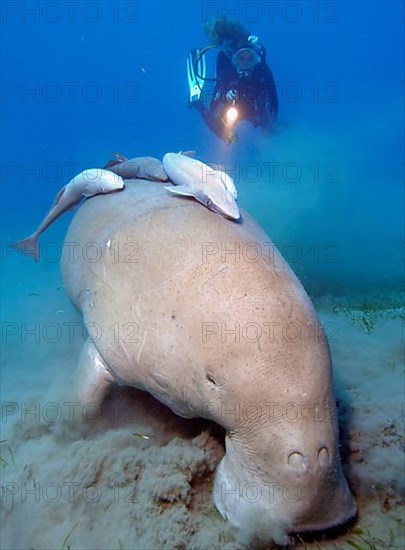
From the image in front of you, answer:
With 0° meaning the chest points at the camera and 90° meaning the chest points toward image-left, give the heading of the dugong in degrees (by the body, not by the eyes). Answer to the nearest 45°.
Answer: approximately 315°

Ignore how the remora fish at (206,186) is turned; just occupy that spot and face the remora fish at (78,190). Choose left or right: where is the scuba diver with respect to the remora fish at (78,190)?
right

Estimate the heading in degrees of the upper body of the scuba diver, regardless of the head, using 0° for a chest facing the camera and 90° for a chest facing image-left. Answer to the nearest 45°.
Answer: approximately 0°

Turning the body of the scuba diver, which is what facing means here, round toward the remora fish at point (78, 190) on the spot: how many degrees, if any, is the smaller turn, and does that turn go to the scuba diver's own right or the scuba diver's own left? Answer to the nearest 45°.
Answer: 0° — they already face it

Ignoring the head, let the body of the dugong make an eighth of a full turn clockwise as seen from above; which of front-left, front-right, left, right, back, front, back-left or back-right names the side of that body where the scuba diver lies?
back

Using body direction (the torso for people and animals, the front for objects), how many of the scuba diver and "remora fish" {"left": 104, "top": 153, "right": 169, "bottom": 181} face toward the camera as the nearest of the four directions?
1

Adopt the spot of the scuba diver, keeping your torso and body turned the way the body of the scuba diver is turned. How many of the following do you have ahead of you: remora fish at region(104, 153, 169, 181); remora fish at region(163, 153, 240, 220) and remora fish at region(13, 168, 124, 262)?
3
